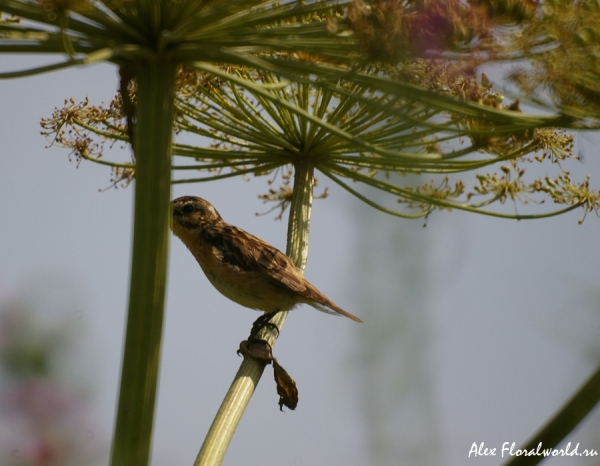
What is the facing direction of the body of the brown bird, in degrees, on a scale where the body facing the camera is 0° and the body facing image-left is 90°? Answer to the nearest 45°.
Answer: approximately 90°
